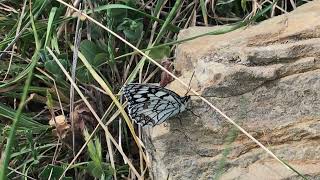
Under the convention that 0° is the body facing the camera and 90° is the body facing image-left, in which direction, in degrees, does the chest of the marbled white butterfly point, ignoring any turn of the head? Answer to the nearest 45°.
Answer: approximately 270°
